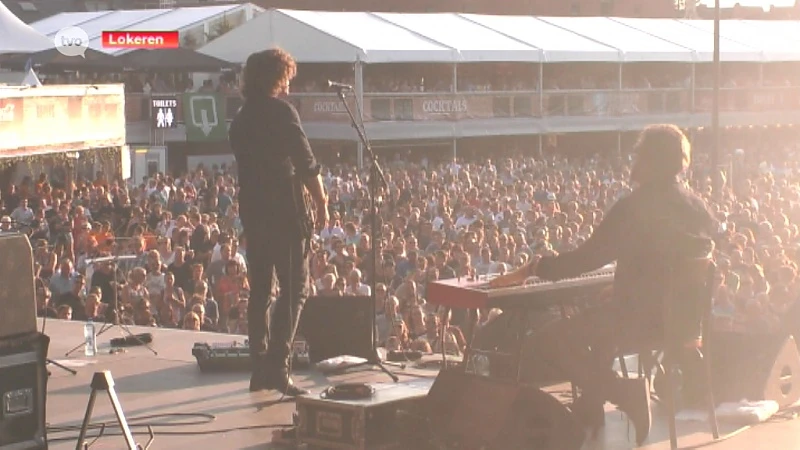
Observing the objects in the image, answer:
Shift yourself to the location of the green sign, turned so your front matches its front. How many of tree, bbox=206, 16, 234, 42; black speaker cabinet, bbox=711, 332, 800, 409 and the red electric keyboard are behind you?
1

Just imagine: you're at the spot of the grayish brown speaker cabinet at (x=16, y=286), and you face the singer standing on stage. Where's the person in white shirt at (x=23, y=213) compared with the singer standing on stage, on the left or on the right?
left

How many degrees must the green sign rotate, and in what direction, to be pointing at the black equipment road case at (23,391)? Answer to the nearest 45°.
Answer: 0° — it already faces it

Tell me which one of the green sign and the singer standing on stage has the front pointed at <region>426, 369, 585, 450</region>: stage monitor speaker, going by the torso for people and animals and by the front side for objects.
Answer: the green sign

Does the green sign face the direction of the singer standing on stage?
yes

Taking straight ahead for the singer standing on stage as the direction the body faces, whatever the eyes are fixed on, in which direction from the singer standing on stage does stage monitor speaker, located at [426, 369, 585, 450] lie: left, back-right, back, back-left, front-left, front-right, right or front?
right

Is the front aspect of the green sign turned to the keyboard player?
yes

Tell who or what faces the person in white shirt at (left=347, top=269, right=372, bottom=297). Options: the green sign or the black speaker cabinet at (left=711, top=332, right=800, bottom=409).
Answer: the green sign

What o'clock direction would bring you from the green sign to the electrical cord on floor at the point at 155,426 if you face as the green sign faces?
The electrical cord on floor is roughly at 12 o'clock from the green sign.

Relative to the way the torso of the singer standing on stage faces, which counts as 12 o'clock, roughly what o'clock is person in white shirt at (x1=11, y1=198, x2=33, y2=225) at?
The person in white shirt is roughly at 10 o'clock from the singer standing on stage.

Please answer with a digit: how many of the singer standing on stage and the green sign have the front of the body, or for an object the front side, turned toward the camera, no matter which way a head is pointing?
1

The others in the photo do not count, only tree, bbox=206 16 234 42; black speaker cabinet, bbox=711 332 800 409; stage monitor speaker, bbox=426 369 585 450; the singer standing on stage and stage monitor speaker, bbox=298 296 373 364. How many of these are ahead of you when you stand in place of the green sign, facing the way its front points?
4
